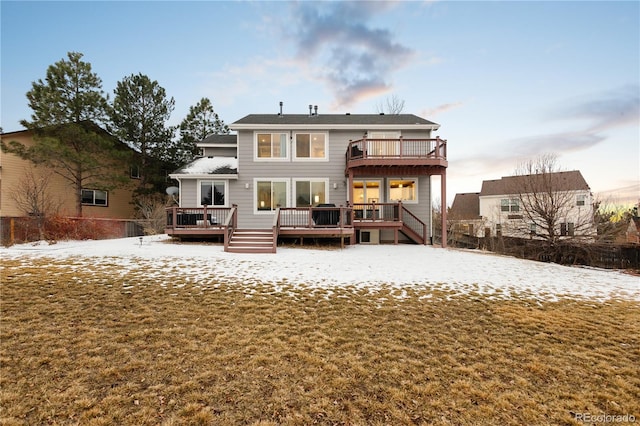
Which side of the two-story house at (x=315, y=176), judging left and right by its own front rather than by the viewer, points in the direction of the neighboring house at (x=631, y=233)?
right

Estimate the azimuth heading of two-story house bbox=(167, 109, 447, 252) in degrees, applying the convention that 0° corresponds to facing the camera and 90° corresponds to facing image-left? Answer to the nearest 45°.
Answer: approximately 180°

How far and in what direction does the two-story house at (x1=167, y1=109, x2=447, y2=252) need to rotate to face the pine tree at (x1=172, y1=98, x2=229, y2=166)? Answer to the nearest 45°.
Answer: approximately 45° to its left

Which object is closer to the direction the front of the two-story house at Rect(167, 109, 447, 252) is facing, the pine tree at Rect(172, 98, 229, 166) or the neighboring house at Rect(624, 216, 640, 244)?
the pine tree

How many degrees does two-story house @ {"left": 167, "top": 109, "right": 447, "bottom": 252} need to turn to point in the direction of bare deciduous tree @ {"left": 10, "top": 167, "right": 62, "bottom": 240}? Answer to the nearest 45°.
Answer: approximately 90° to its left

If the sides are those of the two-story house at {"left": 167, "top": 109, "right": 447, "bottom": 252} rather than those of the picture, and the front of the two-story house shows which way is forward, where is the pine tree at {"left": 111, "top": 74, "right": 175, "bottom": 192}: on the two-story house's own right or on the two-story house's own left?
on the two-story house's own left

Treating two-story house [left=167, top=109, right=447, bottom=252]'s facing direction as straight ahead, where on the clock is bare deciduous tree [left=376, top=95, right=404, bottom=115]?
The bare deciduous tree is roughly at 1 o'clock from the two-story house.
